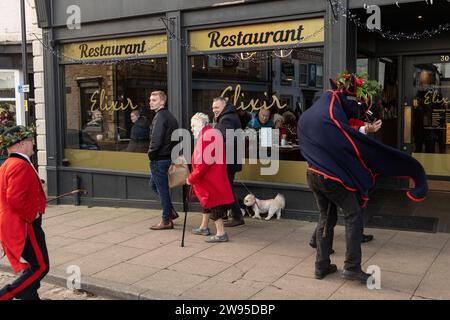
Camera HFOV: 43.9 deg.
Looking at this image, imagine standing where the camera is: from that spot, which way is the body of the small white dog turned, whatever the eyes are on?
to the viewer's left

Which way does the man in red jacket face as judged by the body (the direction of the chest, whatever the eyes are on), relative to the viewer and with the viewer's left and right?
facing to the right of the viewer

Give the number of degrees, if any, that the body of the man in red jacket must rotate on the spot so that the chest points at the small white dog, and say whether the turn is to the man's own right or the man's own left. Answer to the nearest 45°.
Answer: approximately 45° to the man's own left

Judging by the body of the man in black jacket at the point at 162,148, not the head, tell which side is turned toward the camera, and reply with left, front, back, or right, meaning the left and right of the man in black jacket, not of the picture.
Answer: left

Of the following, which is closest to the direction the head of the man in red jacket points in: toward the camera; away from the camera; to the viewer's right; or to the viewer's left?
to the viewer's right
